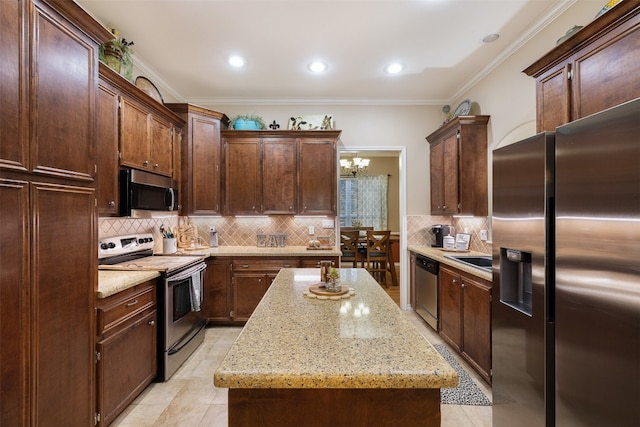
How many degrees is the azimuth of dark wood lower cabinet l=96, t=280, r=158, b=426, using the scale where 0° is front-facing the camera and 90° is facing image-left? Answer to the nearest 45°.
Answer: approximately 315°

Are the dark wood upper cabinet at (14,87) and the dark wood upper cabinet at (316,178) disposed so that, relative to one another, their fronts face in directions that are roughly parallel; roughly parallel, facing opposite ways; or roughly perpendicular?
roughly perpendicular

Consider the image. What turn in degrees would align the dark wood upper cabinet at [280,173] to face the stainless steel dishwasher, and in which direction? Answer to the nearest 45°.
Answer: approximately 90° to its left

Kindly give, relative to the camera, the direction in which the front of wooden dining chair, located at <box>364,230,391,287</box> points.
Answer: facing away from the viewer

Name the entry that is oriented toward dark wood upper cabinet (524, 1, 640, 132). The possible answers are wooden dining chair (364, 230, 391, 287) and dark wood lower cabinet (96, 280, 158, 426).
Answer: the dark wood lower cabinet

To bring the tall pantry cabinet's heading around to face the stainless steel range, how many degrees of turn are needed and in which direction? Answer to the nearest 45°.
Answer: approximately 90° to its left

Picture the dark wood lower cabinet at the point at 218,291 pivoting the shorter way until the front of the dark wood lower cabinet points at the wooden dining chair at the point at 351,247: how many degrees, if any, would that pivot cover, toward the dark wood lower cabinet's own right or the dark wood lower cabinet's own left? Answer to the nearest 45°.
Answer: approximately 135° to the dark wood lower cabinet's own left

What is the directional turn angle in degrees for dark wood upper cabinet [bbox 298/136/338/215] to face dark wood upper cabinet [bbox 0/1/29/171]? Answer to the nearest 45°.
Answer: approximately 45° to its right

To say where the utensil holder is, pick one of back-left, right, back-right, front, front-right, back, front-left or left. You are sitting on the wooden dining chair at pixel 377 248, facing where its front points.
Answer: back-left
